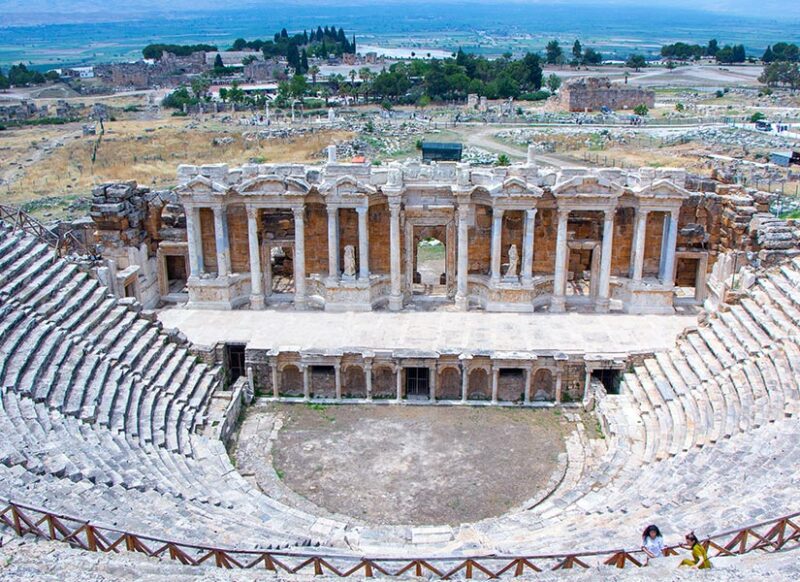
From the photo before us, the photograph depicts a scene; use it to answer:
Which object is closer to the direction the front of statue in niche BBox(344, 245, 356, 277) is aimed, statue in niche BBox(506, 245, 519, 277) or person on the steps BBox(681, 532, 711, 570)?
the person on the steps

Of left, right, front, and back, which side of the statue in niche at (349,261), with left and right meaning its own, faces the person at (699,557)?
front

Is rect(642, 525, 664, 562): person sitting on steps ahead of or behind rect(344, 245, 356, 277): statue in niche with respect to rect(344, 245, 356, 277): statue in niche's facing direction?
ahead

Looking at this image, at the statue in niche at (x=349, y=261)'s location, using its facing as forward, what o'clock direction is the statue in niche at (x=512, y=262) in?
the statue in niche at (x=512, y=262) is roughly at 9 o'clock from the statue in niche at (x=349, y=261).
